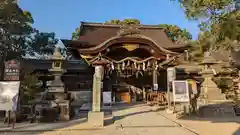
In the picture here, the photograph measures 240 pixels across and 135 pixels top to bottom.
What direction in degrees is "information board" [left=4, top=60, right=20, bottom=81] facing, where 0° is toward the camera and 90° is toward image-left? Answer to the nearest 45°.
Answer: approximately 0°

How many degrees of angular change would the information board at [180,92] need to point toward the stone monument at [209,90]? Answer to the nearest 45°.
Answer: approximately 135° to its left

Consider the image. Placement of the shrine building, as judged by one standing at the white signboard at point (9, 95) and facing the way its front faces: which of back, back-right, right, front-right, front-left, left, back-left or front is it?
back-left

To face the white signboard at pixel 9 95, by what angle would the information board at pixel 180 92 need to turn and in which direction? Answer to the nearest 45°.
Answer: approximately 45° to its right

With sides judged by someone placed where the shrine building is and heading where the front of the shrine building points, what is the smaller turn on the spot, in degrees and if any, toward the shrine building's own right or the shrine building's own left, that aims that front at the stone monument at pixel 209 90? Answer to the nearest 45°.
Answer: approximately 45° to the shrine building's own left

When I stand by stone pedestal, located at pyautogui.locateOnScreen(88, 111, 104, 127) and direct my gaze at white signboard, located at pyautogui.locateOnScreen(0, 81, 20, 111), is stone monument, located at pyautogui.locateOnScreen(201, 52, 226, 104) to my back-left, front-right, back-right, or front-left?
back-right

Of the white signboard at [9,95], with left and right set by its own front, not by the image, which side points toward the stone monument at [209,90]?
left

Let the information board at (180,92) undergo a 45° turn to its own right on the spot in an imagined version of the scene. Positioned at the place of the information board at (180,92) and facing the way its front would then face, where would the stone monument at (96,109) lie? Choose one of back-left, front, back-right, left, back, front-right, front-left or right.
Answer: front

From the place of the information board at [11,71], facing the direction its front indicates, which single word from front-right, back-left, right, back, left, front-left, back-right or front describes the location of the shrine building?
back-left

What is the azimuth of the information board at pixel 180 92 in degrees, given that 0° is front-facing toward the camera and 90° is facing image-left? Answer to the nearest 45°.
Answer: approximately 0°

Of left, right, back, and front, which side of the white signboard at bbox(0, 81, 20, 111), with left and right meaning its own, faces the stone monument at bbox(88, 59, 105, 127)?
left
